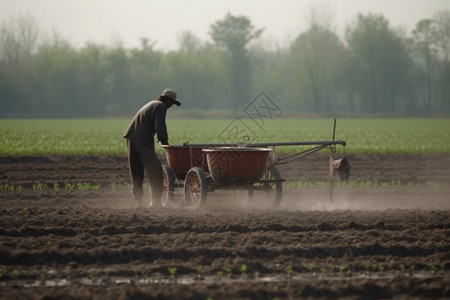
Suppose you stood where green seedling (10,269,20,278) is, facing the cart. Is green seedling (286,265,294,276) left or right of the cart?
right

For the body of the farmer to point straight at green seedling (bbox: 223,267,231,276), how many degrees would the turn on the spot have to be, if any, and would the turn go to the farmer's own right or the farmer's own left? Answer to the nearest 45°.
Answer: approximately 90° to the farmer's own right

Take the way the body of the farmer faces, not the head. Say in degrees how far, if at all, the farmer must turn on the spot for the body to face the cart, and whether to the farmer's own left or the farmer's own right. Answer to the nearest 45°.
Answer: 0° — they already face it

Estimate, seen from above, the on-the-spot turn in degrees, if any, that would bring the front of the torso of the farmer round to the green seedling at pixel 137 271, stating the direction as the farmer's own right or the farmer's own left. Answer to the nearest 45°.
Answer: approximately 90° to the farmer's own right

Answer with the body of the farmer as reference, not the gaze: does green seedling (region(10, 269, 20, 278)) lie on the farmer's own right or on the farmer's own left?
on the farmer's own right

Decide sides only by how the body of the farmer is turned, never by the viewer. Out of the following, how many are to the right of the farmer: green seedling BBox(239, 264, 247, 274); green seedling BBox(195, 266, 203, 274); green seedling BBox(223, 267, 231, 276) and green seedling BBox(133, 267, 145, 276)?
4

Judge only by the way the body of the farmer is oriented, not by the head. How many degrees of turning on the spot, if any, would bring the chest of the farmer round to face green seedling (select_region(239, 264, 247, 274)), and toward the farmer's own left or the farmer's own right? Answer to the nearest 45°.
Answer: approximately 90° to the farmer's own right

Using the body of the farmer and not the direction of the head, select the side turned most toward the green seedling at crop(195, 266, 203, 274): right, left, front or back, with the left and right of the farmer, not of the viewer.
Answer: right

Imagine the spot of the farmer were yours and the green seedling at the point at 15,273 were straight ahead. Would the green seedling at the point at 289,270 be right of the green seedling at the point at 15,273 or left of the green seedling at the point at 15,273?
left

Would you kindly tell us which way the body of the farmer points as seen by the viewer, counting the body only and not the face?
to the viewer's right

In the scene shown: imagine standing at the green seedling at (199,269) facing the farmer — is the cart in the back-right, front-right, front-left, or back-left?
front-right
